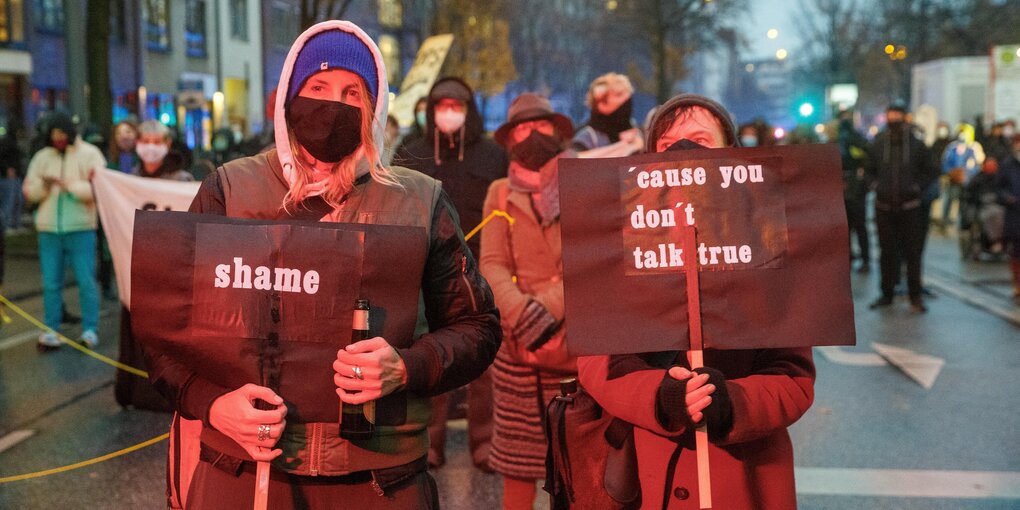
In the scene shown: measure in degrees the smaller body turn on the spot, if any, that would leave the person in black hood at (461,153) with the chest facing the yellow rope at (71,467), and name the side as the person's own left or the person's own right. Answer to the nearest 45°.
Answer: approximately 45° to the person's own right

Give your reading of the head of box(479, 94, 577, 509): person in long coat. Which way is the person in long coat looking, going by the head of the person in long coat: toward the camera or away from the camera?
toward the camera

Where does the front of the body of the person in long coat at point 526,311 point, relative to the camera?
toward the camera

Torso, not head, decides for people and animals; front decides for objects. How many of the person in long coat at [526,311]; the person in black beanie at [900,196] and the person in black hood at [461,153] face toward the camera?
3

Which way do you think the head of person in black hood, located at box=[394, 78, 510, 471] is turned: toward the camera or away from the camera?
toward the camera

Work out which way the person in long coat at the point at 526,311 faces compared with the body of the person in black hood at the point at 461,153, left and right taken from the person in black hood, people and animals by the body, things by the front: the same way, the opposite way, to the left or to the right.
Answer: the same way

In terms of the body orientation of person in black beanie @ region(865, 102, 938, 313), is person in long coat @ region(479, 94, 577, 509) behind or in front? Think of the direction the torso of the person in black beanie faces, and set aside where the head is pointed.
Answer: in front

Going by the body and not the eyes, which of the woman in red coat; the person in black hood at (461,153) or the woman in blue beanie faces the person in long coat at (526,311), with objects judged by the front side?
the person in black hood

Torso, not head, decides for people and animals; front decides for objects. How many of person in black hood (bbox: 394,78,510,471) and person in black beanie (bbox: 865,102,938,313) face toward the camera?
2

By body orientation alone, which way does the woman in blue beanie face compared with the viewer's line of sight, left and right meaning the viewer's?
facing the viewer

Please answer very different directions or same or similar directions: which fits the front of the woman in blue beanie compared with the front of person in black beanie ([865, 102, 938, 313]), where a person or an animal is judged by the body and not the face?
same or similar directions

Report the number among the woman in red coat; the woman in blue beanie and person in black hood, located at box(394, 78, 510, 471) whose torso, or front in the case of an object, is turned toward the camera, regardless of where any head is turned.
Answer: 3

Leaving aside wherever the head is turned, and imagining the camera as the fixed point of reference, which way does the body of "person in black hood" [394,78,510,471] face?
toward the camera

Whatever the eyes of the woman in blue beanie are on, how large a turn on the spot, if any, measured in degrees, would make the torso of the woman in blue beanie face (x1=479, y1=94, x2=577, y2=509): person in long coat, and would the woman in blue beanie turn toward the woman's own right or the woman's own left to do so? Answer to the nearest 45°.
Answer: approximately 180°

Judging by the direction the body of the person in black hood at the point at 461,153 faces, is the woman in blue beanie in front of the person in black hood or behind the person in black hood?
in front

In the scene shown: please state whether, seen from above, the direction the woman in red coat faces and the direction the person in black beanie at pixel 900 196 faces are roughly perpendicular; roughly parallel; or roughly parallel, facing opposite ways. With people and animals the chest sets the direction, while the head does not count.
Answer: roughly parallel
